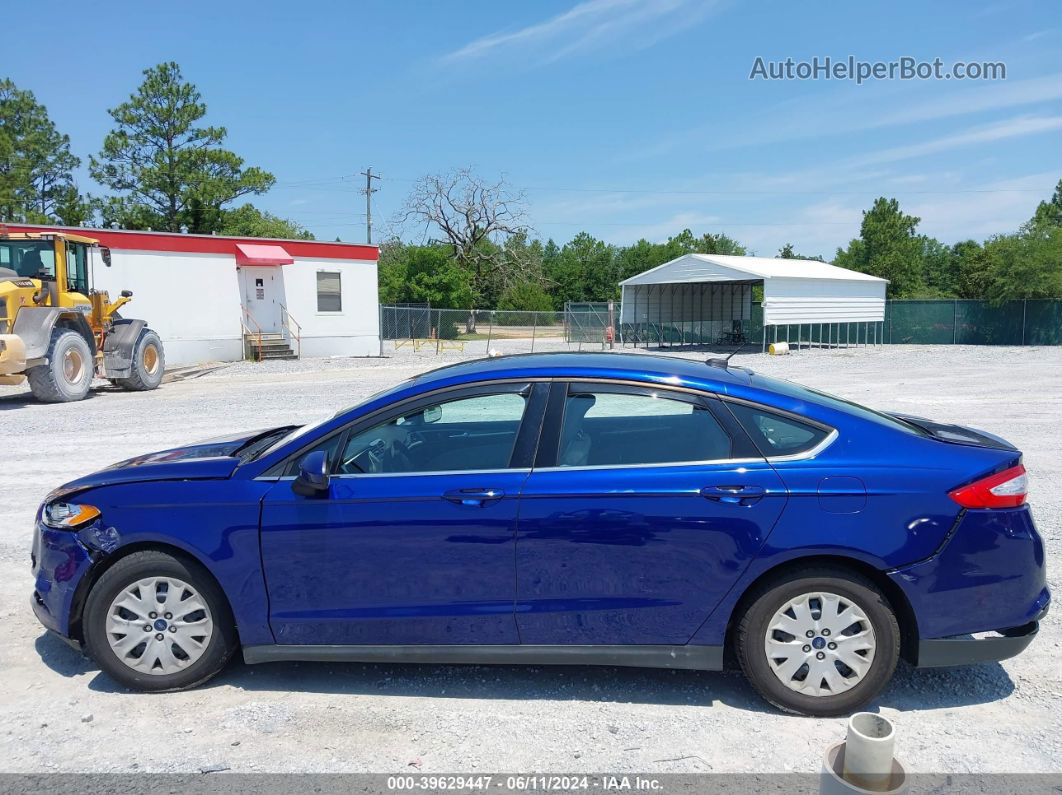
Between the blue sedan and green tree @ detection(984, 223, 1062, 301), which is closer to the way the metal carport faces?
the blue sedan

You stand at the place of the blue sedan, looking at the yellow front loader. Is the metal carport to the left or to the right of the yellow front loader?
right

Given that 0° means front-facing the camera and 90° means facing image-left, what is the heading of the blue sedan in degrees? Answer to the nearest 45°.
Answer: approximately 90°

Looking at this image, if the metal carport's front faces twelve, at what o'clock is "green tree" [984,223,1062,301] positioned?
The green tree is roughly at 7 o'clock from the metal carport.

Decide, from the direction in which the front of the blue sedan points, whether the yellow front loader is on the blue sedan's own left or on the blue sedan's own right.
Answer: on the blue sedan's own right

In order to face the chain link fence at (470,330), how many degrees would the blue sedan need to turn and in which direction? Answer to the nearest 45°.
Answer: approximately 90° to its right
